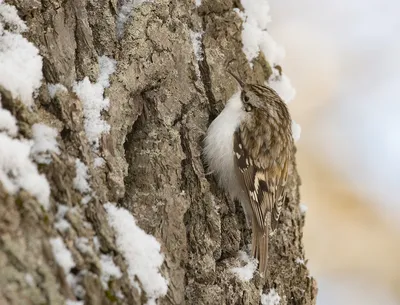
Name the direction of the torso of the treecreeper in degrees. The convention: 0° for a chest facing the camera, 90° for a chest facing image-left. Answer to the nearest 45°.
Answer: approximately 90°
